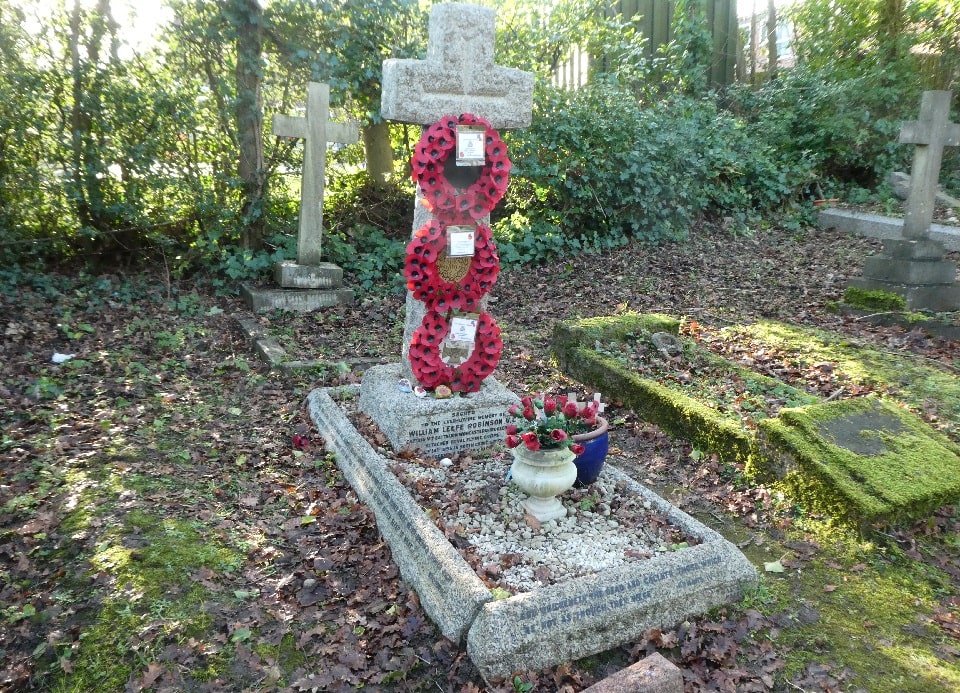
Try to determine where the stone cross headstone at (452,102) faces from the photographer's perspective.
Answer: facing the viewer and to the right of the viewer

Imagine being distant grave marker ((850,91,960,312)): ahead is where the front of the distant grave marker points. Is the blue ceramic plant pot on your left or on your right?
on your right

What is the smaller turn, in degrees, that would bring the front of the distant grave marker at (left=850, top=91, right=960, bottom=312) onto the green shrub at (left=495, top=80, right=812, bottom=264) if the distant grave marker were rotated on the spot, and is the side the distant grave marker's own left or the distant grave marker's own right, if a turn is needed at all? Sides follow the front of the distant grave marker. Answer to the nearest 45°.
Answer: approximately 135° to the distant grave marker's own right

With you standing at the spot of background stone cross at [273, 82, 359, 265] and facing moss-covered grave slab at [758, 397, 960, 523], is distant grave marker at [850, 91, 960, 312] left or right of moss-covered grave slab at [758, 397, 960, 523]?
left

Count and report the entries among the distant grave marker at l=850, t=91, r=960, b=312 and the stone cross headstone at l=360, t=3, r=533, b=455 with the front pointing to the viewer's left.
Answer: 0

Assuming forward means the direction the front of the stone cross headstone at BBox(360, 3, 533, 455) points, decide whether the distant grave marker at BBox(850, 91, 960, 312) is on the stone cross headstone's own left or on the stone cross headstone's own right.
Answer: on the stone cross headstone's own left

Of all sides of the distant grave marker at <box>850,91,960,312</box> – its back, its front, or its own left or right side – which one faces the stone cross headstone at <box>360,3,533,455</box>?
right

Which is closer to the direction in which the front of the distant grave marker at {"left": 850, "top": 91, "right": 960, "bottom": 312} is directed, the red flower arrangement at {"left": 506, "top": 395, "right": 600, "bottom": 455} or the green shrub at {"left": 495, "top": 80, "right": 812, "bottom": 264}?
the red flower arrangement

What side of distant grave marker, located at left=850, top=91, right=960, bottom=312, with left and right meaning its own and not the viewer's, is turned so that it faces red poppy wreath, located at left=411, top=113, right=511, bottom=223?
right
